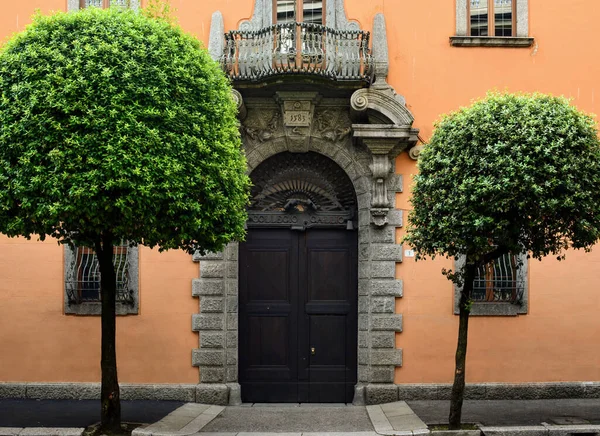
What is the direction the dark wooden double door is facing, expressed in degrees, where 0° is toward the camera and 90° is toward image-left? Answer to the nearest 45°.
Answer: approximately 0°

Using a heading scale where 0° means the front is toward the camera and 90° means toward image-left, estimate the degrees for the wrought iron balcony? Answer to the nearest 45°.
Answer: approximately 0°

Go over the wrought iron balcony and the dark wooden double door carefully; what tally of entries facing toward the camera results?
2

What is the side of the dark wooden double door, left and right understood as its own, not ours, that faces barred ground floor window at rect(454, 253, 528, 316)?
left

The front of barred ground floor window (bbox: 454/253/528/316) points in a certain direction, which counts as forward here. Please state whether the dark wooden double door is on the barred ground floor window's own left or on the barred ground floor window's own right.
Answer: on the barred ground floor window's own right

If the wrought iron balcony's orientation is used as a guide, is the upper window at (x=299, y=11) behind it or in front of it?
behind
